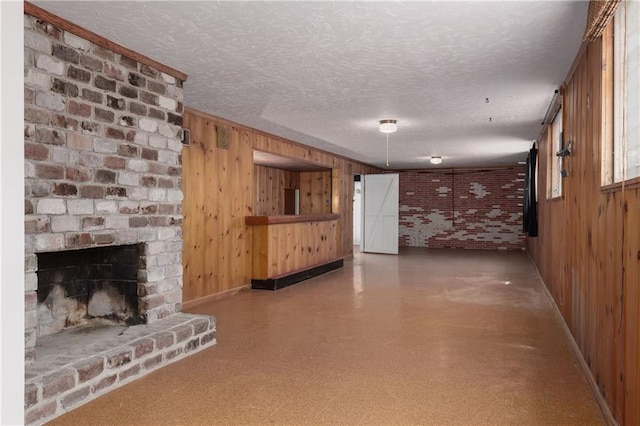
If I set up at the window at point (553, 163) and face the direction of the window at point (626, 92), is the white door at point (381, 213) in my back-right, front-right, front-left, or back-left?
back-right

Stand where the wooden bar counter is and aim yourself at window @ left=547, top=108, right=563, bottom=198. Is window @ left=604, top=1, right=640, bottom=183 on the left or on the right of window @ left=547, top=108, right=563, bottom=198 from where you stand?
right

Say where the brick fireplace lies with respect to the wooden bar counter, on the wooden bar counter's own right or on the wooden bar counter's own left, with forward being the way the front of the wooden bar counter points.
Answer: on the wooden bar counter's own right

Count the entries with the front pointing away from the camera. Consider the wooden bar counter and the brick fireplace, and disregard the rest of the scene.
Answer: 0

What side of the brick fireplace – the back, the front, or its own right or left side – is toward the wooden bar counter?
left

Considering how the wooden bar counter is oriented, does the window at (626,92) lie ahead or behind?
ahead

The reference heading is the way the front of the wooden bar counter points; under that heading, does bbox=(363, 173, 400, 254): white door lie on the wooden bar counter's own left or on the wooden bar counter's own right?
on the wooden bar counter's own left

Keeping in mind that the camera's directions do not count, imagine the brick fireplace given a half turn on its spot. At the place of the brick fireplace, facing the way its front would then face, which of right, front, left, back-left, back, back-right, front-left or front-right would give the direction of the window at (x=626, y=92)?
back

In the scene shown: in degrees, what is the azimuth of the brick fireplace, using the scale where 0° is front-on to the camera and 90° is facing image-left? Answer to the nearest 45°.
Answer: approximately 315°

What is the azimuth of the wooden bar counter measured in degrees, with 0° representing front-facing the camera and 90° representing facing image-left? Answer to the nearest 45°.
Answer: approximately 315°

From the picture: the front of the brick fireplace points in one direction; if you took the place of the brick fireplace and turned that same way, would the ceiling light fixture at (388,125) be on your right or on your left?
on your left
